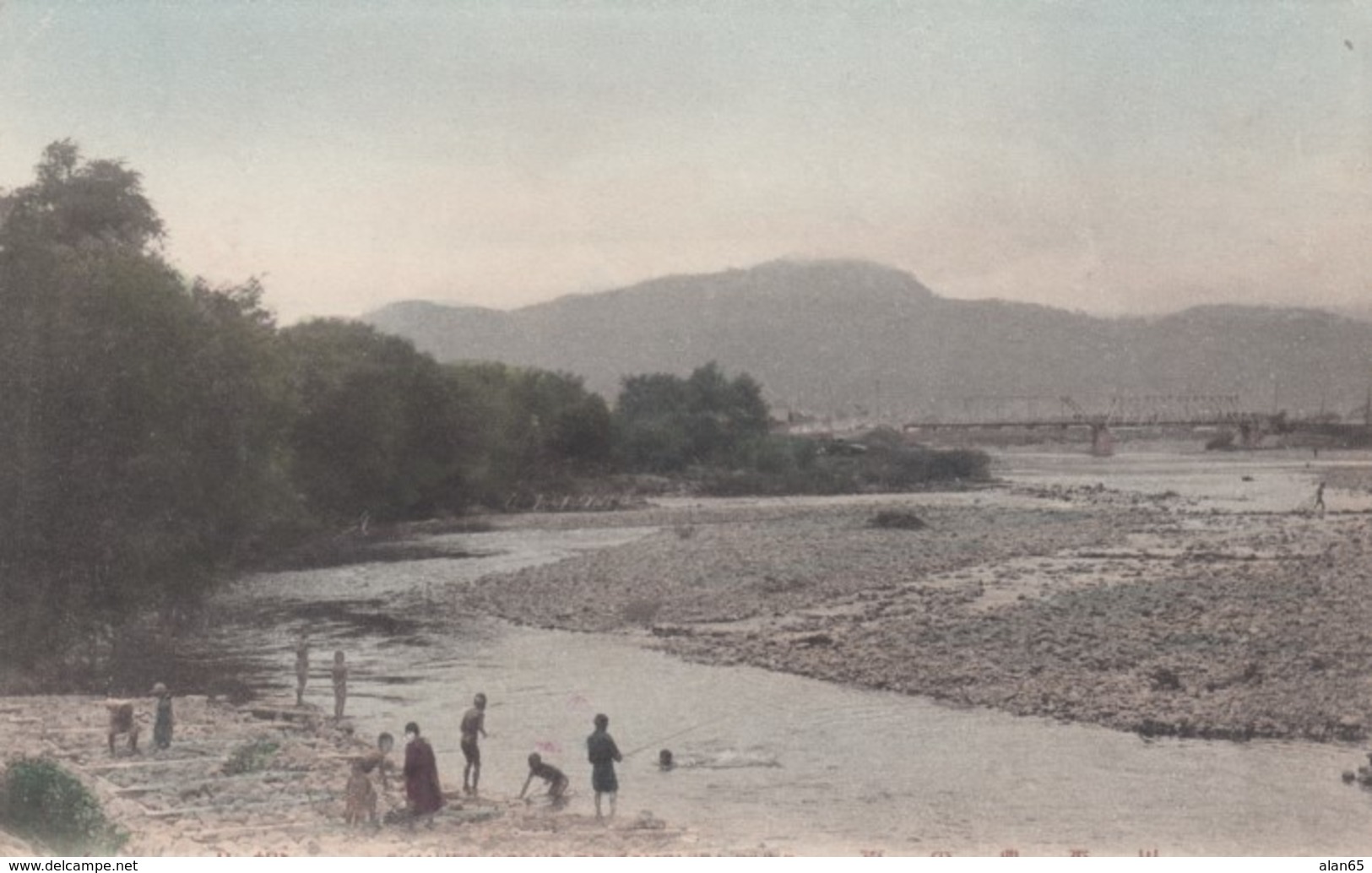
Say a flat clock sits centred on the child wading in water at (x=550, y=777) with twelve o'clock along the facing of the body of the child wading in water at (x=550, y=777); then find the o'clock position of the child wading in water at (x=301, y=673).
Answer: the child wading in water at (x=301, y=673) is roughly at 2 o'clock from the child wading in water at (x=550, y=777).

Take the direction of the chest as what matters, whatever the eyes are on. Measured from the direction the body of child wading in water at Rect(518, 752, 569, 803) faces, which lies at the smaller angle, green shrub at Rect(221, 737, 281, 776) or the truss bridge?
the green shrub

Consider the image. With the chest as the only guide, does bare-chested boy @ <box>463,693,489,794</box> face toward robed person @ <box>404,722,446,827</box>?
no

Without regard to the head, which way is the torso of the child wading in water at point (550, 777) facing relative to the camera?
to the viewer's left

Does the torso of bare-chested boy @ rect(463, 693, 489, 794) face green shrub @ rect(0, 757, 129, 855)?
no
